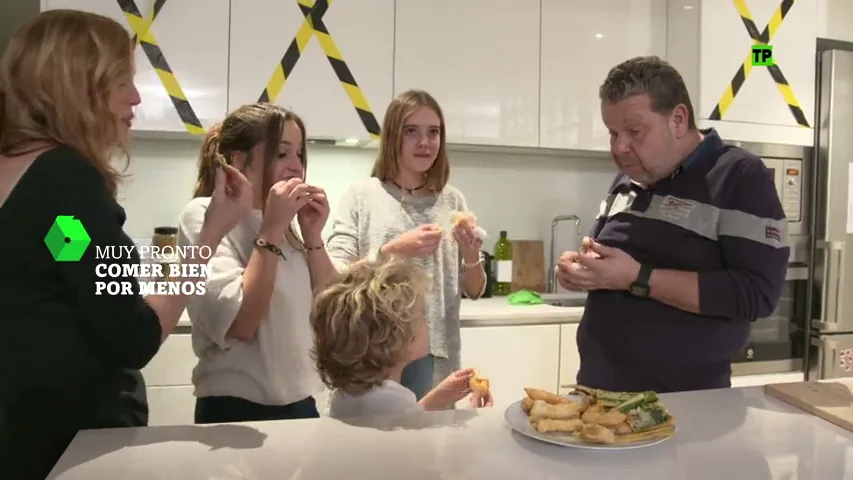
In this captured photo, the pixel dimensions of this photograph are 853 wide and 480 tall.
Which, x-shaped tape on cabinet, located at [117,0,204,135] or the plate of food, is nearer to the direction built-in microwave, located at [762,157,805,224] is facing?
the plate of food

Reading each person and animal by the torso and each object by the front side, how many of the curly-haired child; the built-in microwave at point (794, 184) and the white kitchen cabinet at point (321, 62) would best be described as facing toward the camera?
2

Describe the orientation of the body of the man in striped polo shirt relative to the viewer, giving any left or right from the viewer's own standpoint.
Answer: facing the viewer and to the left of the viewer

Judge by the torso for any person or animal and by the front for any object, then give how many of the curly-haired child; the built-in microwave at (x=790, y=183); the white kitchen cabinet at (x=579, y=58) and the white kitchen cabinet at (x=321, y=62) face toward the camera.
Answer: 3

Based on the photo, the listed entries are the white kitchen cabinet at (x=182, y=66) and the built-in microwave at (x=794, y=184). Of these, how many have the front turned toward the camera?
2

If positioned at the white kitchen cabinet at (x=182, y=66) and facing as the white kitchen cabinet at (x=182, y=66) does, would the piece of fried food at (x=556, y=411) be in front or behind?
in front

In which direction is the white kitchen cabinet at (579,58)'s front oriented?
toward the camera

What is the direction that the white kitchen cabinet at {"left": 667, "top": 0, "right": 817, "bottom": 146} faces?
toward the camera

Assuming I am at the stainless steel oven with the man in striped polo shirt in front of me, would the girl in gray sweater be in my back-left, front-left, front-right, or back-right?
front-right

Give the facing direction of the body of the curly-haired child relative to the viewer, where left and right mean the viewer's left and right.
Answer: facing away from the viewer and to the right of the viewer

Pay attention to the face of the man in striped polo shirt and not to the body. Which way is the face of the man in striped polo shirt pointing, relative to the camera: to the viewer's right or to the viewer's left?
to the viewer's left

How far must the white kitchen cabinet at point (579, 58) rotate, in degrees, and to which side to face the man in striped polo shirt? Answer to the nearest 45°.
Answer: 0° — it already faces them
